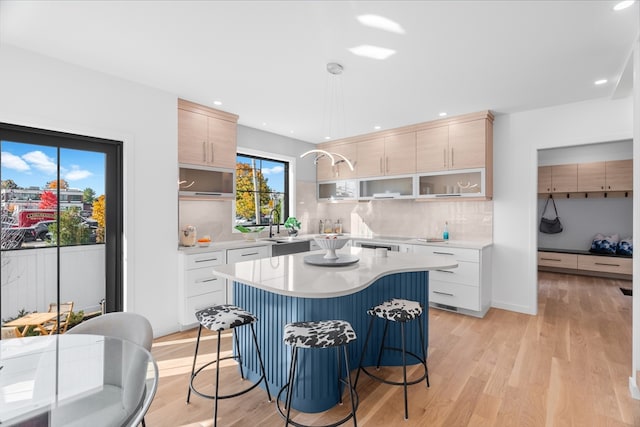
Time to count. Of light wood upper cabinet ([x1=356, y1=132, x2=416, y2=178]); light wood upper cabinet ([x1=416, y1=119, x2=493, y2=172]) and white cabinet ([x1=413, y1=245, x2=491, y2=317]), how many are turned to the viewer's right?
0

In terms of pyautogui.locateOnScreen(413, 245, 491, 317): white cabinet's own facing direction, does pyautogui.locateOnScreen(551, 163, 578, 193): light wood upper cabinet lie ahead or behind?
behind

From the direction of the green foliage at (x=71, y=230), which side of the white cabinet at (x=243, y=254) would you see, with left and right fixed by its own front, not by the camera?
right

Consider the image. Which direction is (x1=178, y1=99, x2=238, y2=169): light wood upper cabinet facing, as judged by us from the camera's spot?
facing the viewer and to the right of the viewer

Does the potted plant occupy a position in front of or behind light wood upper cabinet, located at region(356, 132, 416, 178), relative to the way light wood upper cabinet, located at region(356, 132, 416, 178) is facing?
in front

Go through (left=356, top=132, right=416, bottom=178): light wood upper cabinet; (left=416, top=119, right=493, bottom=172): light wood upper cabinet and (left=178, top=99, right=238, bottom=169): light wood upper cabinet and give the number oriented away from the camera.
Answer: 0

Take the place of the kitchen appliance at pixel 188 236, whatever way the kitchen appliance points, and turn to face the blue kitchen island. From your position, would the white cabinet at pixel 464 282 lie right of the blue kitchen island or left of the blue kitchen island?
left

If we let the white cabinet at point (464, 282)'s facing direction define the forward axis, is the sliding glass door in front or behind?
in front

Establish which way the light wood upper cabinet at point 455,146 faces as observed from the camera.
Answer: facing the viewer and to the left of the viewer

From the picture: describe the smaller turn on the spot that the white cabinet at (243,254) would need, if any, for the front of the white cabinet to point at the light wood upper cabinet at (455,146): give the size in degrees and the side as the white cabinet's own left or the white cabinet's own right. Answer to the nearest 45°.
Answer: approximately 45° to the white cabinet's own left

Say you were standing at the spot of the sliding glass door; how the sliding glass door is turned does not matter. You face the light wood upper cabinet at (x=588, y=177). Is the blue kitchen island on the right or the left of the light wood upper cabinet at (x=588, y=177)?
right

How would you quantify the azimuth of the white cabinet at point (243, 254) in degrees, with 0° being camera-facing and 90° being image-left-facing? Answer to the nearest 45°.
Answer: approximately 315°
